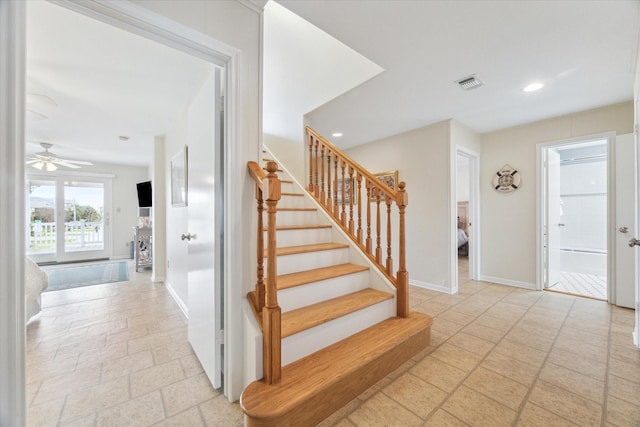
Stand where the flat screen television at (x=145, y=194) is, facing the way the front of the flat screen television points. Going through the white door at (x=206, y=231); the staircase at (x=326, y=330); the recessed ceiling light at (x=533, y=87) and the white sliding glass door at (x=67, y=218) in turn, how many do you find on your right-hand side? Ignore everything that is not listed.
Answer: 1

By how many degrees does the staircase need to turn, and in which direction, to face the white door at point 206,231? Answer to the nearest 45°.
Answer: approximately 135° to its right

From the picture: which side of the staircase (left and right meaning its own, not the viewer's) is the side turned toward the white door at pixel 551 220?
left

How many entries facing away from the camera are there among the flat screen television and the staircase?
0

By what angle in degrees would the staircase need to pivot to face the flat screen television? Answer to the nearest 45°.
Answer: approximately 180°

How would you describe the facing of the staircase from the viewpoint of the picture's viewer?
facing the viewer and to the right of the viewer

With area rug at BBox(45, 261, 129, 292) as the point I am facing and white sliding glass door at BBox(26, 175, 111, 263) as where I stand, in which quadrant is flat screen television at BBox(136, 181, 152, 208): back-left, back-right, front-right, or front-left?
front-left

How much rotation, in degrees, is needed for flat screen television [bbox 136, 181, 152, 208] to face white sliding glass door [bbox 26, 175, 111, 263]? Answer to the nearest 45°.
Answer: approximately 90° to its right

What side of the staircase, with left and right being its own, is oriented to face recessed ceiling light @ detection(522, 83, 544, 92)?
left
